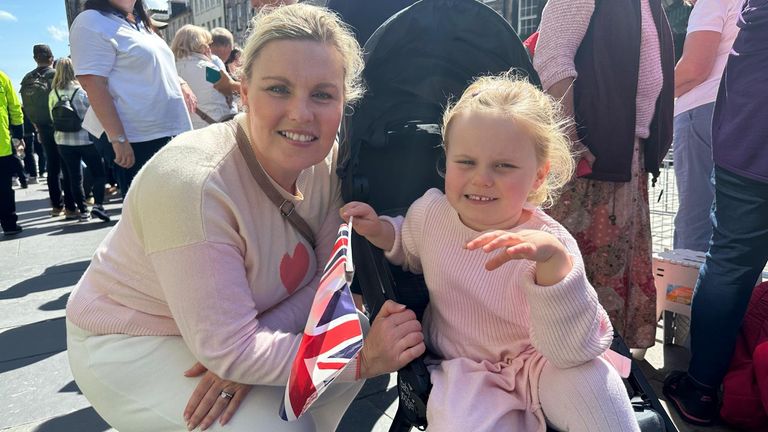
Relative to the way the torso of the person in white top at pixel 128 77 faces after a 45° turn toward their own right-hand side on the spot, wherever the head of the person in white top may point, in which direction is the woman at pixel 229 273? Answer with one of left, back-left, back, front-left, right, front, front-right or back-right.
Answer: front

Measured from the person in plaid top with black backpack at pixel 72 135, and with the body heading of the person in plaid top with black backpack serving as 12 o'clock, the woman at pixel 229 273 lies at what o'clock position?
The woman is roughly at 6 o'clock from the person in plaid top with black backpack.

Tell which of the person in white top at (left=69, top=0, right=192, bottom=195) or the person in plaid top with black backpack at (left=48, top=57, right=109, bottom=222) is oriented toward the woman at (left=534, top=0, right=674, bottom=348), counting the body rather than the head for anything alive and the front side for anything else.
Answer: the person in white top at (left=69, top=0, right=192, bottom=195)

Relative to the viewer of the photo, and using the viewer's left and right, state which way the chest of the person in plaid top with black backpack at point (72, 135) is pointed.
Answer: facing away from the viewer

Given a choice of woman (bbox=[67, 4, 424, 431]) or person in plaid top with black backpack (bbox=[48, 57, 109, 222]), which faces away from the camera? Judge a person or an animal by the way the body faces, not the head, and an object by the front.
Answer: the person in plaid top with black backpack

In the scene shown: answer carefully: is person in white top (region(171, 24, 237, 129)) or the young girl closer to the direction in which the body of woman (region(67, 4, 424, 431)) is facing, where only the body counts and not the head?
the young girl

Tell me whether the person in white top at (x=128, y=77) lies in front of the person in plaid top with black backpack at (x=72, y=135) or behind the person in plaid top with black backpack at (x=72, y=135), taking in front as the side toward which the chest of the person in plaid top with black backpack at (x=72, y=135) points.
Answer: behind

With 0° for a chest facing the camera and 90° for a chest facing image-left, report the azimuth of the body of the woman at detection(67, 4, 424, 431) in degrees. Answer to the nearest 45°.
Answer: approximately 315°

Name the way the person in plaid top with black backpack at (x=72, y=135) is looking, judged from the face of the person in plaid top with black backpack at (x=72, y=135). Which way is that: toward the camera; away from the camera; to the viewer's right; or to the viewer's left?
away from the camera

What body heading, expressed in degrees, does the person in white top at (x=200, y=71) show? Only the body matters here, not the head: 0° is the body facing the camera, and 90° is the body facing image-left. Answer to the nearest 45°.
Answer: approximately 225°

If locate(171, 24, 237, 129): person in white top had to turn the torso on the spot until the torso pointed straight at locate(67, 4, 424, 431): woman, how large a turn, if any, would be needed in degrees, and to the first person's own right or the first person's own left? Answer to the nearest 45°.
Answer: approximately 135° to the first person's own right

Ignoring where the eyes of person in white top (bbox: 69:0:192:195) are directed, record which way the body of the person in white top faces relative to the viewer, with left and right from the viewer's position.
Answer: facing the viewer and to the right of the viewer

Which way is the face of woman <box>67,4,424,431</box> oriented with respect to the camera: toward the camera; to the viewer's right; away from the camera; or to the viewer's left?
toward the camera

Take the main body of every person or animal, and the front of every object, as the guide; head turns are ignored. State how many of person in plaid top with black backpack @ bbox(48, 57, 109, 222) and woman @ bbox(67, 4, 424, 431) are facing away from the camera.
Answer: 1

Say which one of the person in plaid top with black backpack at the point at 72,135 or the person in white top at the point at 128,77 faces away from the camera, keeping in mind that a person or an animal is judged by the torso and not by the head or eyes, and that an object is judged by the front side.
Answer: the person in plaid top with black backpack at the point at 72,135
